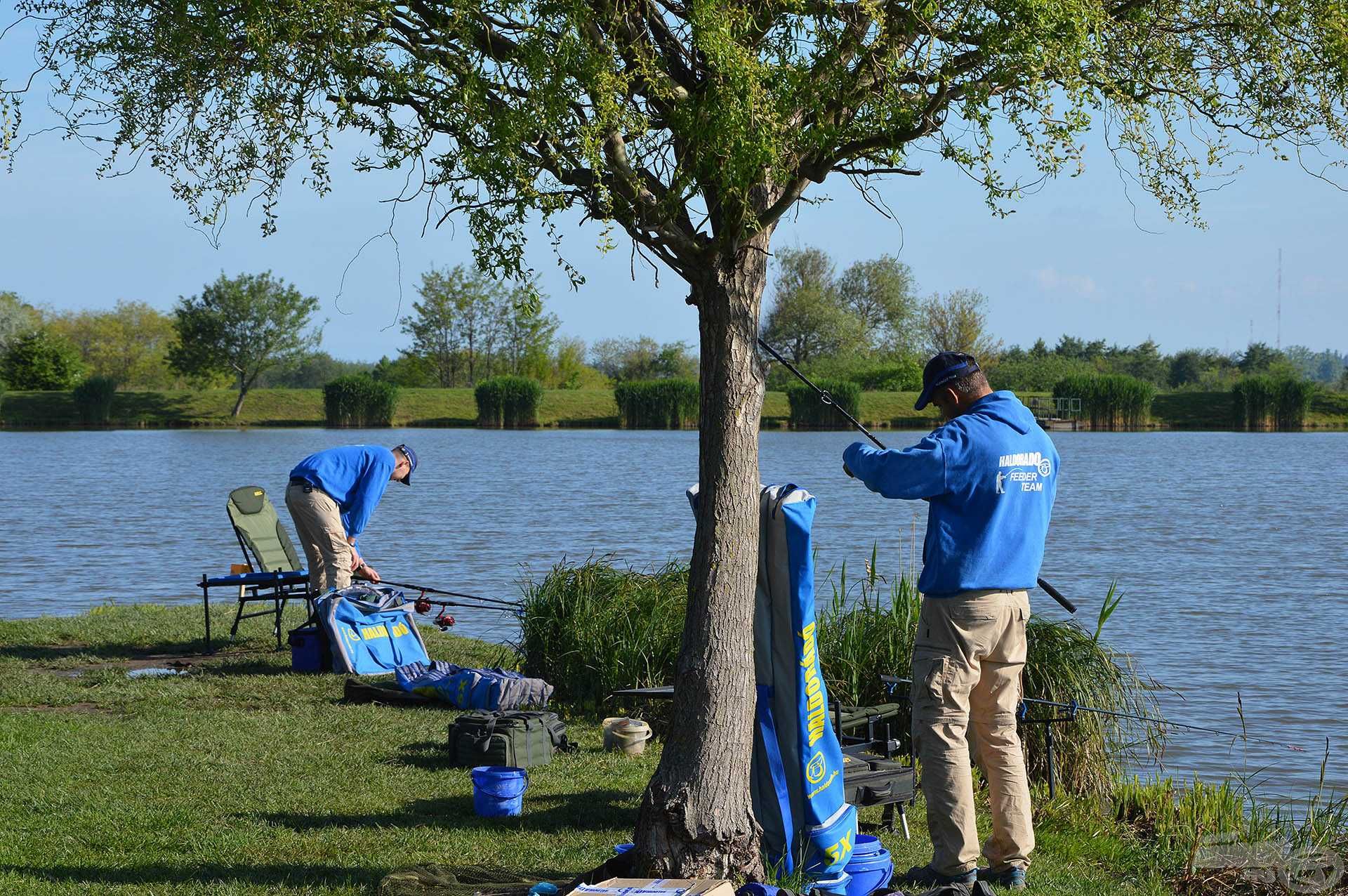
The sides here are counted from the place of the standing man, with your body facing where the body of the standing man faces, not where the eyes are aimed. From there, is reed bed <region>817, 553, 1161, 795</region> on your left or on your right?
on your right

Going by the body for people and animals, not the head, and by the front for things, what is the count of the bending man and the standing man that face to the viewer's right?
1

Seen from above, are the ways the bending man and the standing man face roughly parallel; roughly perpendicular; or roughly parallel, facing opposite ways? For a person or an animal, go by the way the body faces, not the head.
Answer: roughly perpendicular

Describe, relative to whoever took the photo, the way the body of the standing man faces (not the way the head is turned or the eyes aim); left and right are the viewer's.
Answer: facing away from the viewer and to the left of the viewer

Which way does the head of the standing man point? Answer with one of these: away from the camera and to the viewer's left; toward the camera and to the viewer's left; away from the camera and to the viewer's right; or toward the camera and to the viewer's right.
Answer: away from the camera and to the viewer's left

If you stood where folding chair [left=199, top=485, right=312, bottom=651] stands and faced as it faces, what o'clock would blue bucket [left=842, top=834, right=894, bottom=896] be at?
The blue bucket is roughly at 1 o'clock from the folding chair.

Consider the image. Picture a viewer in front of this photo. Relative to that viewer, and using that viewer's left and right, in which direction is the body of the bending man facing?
facing to the right of the viewer

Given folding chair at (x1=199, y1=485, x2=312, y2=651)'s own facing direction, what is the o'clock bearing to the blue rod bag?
The blue rod bag is roughly at 1 o'clock from the folding chair.
